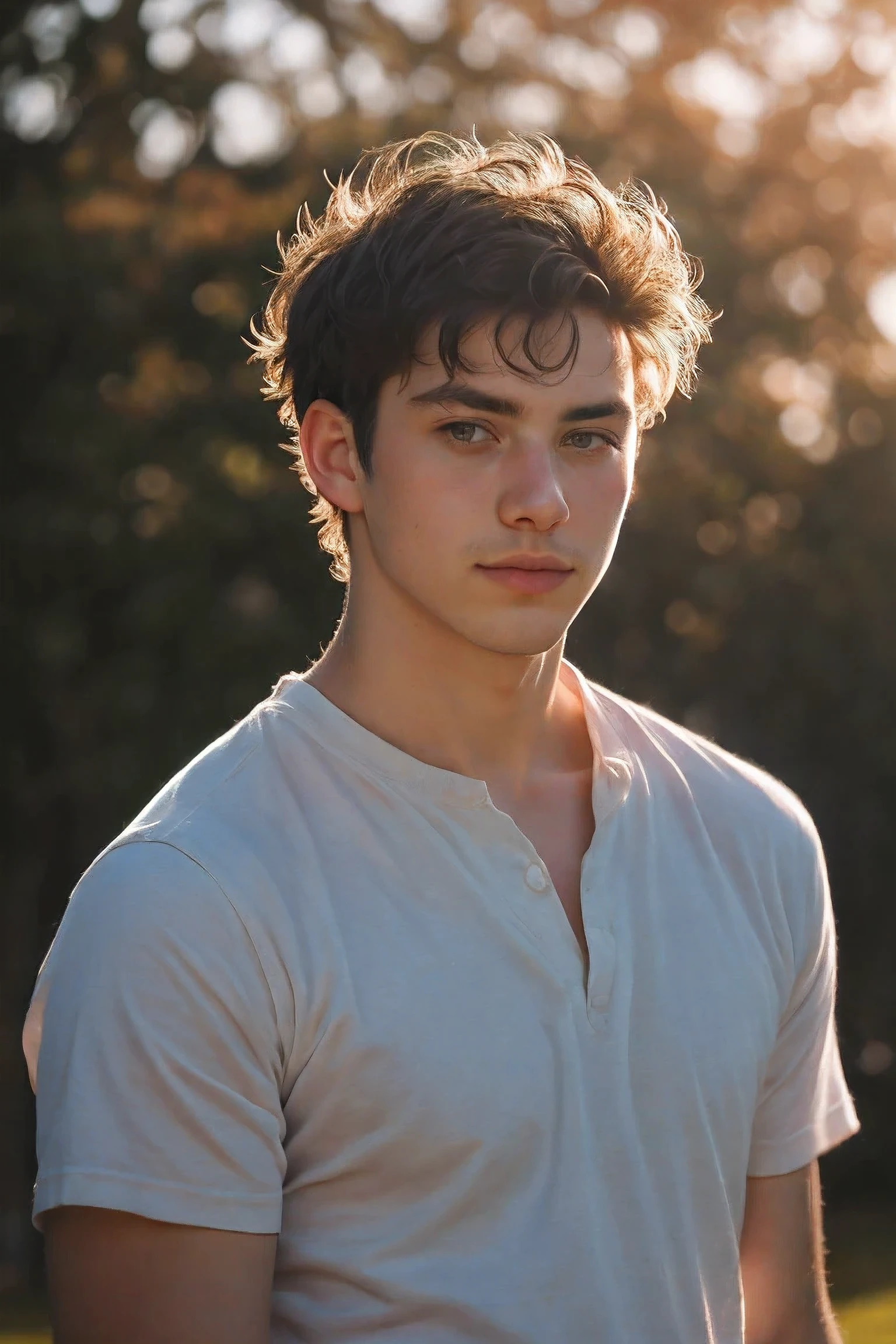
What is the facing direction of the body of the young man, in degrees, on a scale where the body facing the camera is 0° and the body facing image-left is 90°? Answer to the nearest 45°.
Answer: approximately 315°
